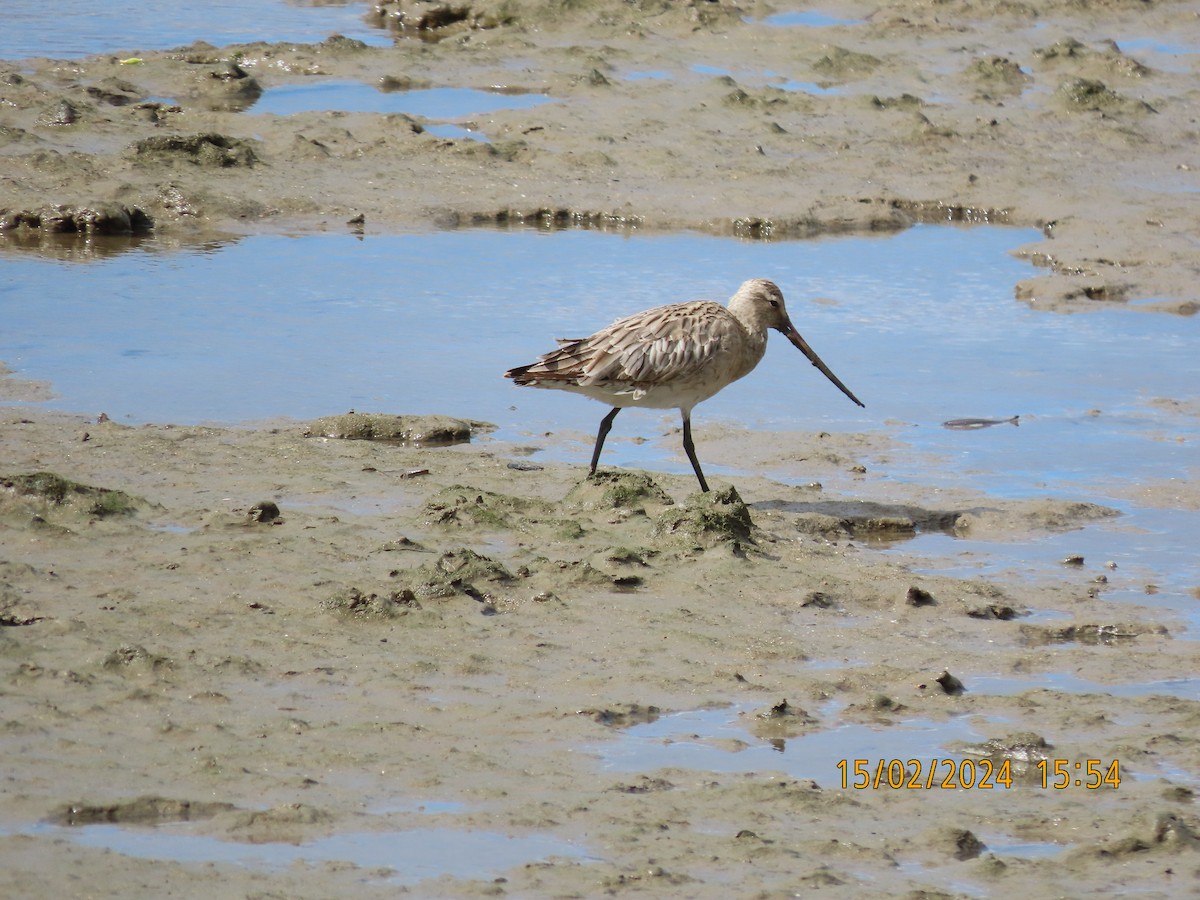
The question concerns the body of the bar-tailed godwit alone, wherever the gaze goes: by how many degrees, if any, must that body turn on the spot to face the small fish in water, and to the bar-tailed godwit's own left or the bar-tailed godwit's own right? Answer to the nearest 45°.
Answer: approximately 45° to the bar-tailed godwit's own left

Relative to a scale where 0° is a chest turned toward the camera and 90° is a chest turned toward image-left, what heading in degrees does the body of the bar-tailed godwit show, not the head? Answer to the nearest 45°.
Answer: approximately 270°
